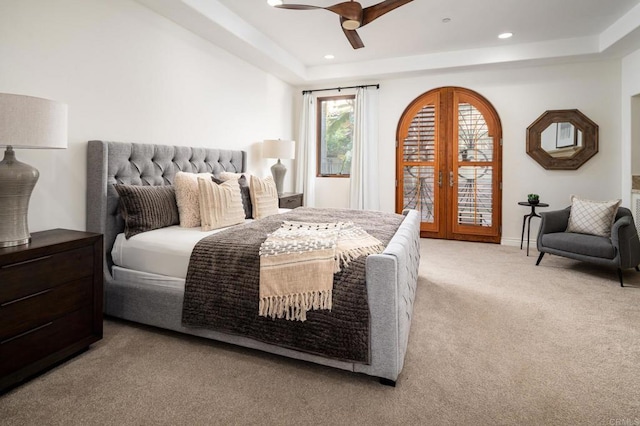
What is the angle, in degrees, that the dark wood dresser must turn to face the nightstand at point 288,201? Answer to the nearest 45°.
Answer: approximately 90° to its left

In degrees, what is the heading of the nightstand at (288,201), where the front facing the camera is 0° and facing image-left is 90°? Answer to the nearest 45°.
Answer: approximately 315°

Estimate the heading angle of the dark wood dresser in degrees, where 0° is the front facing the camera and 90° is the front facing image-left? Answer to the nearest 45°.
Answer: approximately 315°

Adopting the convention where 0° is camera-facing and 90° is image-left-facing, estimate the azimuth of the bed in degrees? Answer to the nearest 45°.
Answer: approximately 315°

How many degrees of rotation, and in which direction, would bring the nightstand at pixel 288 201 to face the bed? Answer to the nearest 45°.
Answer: approximately 45° to its right

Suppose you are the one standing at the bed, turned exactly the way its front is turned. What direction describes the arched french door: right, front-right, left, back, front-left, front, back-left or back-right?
left

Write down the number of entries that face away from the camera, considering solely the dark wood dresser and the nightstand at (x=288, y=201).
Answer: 0

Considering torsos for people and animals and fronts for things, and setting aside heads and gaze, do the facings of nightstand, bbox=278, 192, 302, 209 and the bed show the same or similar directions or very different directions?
same or similar directions
